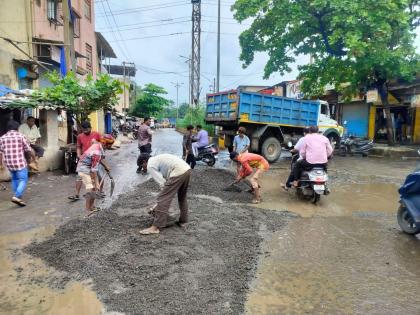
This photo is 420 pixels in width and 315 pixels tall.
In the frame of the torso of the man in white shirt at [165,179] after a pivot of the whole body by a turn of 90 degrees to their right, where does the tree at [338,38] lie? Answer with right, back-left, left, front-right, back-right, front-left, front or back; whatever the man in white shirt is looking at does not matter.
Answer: front-right

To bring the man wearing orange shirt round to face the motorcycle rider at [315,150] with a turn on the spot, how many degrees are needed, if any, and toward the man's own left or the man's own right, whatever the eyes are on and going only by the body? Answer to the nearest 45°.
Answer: approximately 180°

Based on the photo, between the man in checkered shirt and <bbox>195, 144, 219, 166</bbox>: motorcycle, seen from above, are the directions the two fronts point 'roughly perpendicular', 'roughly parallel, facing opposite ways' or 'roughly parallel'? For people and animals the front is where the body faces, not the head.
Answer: roughly perpendicular

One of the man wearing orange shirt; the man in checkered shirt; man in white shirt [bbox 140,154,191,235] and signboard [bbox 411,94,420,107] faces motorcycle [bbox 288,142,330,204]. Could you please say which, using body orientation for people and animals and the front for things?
the signboard

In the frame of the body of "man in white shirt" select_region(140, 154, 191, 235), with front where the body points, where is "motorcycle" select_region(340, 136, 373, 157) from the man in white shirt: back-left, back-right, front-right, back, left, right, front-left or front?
back-right

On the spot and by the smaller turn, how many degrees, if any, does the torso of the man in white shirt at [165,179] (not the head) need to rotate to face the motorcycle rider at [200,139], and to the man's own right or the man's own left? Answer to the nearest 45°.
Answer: approximately 90° to the man's own right

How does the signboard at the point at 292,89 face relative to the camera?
toward the camera

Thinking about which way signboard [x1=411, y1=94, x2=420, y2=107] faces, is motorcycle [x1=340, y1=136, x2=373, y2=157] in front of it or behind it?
in front

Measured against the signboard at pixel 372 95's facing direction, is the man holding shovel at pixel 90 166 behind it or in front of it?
in front

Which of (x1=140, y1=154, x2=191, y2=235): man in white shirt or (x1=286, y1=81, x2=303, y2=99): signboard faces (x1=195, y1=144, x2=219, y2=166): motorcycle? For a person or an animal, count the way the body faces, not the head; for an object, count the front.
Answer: the signboard

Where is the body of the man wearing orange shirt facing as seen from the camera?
to the viewer's left
